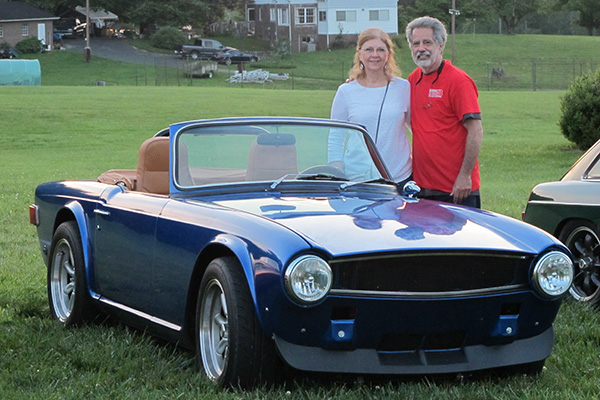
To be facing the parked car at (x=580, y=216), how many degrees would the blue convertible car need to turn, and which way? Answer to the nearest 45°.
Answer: approximately 90° to its left

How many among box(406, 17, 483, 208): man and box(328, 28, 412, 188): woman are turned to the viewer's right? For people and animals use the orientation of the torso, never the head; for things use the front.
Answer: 0

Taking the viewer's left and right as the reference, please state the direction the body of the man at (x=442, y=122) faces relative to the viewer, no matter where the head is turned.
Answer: facing the viewer and to the left of the viewer

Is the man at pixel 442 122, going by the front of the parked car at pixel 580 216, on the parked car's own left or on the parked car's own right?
on the parked car's own right

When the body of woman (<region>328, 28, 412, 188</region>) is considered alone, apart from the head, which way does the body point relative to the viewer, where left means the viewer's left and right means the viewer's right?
facing the viewer

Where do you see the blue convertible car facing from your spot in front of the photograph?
facing the viewer and to the right of the viewer

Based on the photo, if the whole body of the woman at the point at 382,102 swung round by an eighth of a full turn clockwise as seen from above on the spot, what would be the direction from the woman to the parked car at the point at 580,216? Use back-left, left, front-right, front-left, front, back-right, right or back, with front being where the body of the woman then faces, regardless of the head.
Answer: back-left
